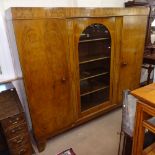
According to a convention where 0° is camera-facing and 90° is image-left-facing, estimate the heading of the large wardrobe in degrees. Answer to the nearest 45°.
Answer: approximately 315°
